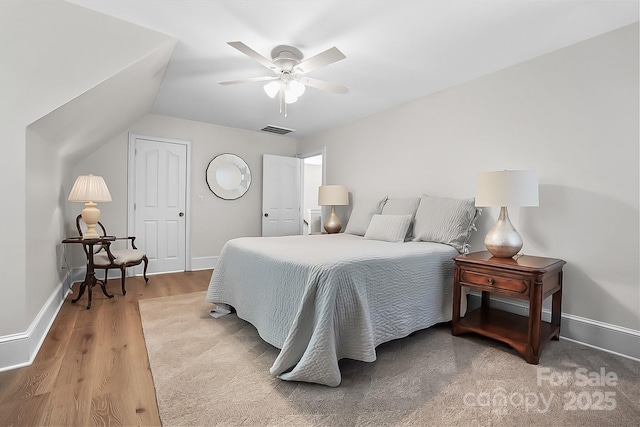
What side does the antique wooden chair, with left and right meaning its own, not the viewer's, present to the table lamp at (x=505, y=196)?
front

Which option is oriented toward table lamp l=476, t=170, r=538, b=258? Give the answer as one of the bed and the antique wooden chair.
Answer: the antique wooden chair

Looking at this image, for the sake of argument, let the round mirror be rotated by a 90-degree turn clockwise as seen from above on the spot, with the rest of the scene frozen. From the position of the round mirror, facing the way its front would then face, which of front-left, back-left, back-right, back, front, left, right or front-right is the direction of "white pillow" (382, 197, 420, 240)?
back-left

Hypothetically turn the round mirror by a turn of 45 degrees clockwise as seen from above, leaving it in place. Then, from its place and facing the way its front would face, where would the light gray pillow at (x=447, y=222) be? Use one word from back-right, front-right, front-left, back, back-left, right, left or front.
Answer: left

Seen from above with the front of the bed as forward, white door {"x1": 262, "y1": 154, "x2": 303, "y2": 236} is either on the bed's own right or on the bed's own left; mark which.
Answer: on the bed's own right

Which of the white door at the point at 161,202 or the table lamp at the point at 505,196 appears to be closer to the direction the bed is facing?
the white door

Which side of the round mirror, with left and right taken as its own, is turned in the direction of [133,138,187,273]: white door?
right

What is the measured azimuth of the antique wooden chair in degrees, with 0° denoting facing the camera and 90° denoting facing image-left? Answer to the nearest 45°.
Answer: approximately 315°

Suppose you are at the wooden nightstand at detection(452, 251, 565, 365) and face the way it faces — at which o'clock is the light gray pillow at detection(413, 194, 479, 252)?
The light gray pillow is roughly at 3 o'clock from the wooden nightstand.

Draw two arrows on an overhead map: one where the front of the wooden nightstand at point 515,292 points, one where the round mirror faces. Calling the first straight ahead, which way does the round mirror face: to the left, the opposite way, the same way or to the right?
to the left

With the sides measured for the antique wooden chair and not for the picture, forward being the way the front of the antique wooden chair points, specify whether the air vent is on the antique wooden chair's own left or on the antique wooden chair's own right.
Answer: on the antique wooden chair's own left

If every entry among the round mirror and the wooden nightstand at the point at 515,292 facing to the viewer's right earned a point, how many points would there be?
0

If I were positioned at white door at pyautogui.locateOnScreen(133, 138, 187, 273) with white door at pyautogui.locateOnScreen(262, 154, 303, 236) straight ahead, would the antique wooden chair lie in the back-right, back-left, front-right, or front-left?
back-right

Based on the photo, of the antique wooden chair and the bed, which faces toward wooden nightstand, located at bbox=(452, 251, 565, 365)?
the antique wooden chair

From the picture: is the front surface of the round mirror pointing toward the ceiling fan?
yes

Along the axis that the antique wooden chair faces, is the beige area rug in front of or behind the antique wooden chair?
in front
